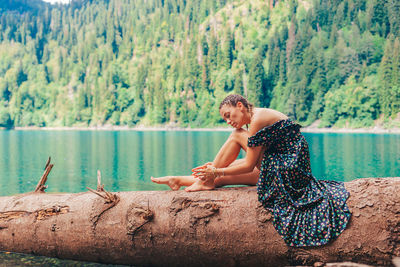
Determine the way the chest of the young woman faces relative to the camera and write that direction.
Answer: to the viewer's left
